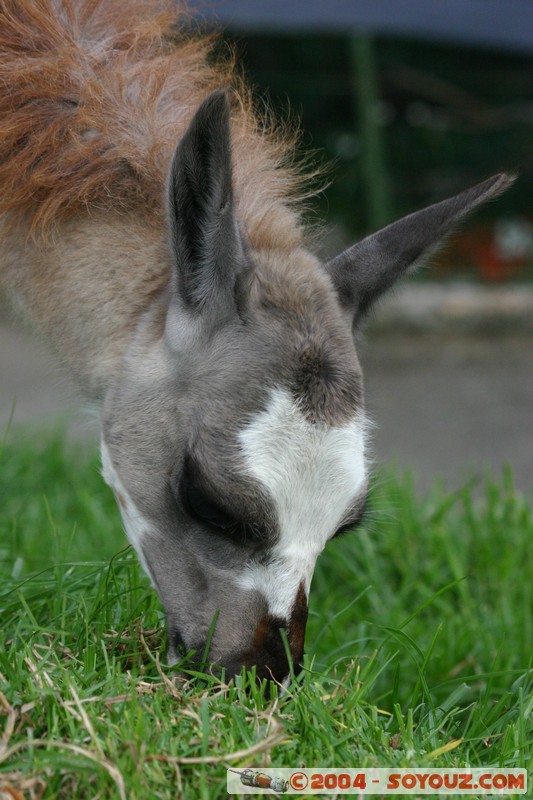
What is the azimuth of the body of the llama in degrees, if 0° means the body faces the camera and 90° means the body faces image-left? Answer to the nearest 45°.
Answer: approximately 315°

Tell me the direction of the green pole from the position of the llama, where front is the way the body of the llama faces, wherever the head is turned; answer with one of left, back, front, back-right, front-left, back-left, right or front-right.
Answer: back-left
